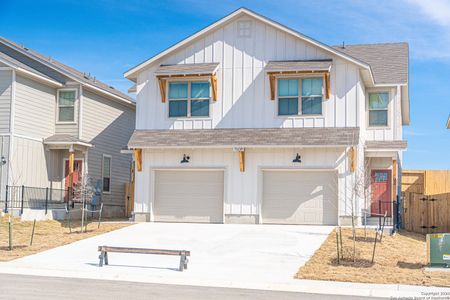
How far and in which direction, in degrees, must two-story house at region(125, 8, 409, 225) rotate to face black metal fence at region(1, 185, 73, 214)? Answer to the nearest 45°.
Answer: approximately 90° to its right

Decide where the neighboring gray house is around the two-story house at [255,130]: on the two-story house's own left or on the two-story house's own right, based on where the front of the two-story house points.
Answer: on the two-story house's own right

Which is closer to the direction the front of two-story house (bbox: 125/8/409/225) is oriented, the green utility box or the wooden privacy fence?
the green utility box

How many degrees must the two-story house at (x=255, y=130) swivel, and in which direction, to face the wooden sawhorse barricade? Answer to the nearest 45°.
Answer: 0° — it already faces it

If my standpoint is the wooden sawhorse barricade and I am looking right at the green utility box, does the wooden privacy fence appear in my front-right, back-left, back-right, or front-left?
front-left

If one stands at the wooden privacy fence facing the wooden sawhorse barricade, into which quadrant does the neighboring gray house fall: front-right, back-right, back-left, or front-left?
front-right

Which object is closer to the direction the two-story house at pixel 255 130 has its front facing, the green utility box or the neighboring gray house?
the green utility box

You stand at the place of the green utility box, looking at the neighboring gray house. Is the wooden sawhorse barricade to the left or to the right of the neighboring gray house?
left

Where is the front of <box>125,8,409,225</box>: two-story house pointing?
toward the camera

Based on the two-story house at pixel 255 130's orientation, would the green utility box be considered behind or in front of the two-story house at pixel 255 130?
in front

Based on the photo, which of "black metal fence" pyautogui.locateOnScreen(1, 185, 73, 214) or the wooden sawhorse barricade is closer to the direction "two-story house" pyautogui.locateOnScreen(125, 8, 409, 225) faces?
the wooden sawhorse barricade

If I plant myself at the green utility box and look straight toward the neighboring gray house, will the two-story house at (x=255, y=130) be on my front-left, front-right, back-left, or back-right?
front-right

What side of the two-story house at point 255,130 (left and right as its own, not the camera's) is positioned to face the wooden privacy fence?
left
